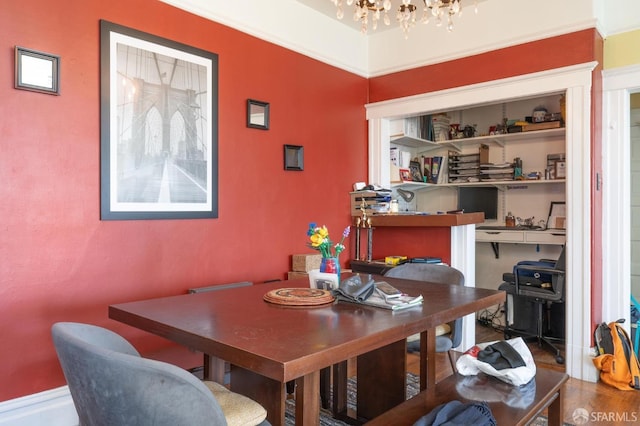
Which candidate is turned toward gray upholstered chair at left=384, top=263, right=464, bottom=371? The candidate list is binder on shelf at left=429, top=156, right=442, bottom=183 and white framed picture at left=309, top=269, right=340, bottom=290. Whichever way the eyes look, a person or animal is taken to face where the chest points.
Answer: the binder on shelf

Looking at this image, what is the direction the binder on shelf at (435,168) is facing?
toward the camera

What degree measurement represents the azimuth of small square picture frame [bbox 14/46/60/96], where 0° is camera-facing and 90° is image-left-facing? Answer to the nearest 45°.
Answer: approximately 315°

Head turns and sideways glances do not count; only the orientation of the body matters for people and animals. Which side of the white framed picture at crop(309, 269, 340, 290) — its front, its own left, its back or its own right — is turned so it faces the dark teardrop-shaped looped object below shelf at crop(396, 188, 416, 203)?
back

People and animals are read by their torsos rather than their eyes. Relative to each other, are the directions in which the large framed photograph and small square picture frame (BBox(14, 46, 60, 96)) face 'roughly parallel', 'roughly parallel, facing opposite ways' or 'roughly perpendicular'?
roughly parallel

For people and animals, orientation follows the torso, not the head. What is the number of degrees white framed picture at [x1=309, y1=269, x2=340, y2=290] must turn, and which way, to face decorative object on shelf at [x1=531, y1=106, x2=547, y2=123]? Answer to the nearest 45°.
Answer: approximately 135° to its left

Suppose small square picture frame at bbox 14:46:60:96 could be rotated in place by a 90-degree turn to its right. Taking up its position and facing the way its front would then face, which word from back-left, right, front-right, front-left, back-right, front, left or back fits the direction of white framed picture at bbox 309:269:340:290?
left

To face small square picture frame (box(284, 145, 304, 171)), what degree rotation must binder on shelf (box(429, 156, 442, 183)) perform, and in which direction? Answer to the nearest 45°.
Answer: approximately 45° to its right

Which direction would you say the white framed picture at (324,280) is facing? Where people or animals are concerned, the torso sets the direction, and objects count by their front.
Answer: toward the camera

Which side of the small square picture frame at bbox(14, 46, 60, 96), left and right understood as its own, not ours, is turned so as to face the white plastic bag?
front

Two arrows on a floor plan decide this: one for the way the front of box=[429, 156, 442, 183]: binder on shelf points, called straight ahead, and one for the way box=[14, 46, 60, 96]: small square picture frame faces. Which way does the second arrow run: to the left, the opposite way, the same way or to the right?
to the left

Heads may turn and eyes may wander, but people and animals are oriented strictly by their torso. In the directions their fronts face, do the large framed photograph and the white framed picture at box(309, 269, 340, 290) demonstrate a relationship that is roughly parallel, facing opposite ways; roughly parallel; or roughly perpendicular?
roughly perpendicular

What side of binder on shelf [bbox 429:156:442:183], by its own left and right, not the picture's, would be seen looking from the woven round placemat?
front
